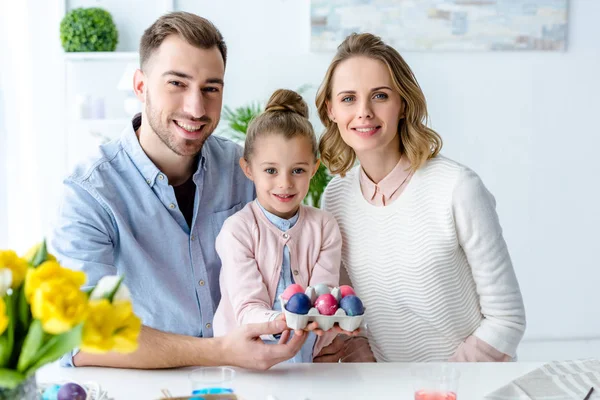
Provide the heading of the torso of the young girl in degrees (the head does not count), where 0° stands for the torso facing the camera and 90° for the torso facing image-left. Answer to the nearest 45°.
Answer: approximately 0°

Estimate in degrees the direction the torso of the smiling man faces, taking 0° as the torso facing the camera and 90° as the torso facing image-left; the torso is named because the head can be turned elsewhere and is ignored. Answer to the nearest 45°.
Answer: approximately 315°

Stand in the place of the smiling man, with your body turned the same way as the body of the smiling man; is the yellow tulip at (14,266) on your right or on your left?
on your right

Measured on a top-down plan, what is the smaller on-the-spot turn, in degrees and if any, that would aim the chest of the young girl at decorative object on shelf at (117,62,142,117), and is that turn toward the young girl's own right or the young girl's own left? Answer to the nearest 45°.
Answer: approximately 180°

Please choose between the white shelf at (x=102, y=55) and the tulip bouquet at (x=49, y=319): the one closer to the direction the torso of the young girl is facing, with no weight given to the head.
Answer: the tulip bouquet
